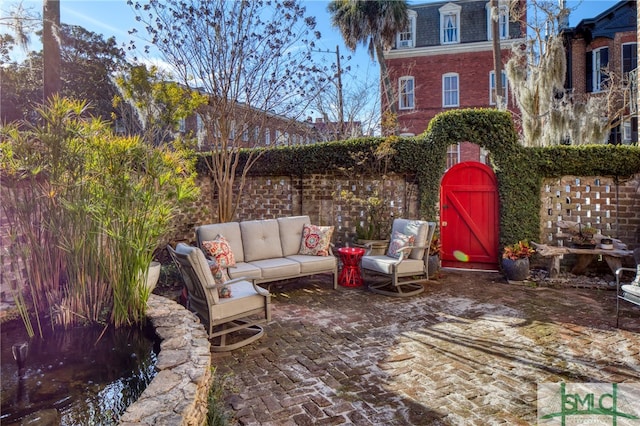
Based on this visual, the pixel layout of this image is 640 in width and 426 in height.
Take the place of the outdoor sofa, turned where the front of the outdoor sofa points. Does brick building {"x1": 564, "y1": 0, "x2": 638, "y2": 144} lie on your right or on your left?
on your left

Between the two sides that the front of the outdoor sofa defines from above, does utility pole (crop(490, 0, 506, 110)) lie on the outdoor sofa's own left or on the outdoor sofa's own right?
on the outdoor sofa's own left

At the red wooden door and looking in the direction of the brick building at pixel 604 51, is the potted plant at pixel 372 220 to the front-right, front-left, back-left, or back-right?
back-left

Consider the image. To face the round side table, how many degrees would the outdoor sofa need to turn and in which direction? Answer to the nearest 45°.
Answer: approximately 45° to its left

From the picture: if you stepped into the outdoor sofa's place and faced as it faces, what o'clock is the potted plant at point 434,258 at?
The potted plant is roughly at 10 o'clock from the outdoor sofa.

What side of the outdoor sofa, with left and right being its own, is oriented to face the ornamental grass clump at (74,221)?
right

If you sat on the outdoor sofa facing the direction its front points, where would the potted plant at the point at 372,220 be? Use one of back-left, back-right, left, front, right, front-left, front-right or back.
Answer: left

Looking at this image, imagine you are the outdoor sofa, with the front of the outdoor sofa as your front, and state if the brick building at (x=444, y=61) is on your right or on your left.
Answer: on your left

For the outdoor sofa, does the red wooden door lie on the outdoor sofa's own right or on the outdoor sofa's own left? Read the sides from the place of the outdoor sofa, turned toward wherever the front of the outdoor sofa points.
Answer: on the outdoor sofa's own left

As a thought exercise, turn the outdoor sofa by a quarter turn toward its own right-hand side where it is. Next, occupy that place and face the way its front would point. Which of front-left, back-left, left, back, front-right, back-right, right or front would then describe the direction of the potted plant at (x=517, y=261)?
back-left

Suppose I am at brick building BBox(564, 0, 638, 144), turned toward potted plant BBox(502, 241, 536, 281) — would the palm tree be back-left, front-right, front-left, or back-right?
front-right

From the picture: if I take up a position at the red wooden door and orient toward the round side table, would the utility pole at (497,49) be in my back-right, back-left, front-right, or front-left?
back-right

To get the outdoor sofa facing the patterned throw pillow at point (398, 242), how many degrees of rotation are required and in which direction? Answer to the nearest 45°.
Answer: approximately 45° to its left

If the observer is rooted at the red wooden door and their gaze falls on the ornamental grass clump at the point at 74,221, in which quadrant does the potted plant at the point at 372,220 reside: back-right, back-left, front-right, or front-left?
front-right

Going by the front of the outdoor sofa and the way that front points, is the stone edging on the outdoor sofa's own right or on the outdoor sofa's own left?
on the outdoor sofa's own right

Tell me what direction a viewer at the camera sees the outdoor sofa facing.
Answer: facing the viewer and to the right of the viewer
